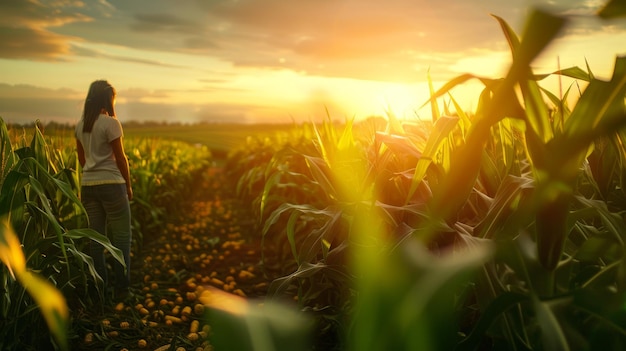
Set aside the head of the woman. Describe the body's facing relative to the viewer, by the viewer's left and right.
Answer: facing away from the viewer and to the right of the viewer

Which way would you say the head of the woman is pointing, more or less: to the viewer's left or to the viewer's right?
to the viewer's right

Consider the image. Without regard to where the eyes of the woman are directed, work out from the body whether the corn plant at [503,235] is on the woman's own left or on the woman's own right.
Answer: on the woman's own right

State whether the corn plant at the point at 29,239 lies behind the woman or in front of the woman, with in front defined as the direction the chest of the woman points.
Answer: behind

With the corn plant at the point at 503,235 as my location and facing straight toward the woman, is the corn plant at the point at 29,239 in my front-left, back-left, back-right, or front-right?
front-left
